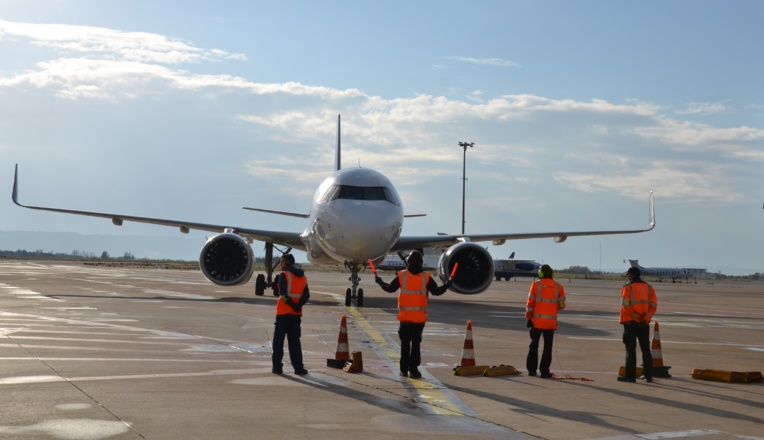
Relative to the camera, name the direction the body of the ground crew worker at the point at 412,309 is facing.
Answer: away from the camera

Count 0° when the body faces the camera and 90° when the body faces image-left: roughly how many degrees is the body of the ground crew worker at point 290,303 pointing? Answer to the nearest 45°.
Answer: approximately 135°

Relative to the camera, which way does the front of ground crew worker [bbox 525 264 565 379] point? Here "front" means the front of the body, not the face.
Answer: away from the camera

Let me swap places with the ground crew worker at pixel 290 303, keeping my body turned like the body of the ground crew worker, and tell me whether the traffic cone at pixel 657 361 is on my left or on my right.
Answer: on my right

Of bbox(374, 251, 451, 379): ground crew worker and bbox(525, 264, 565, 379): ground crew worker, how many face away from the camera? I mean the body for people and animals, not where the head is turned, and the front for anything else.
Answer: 2

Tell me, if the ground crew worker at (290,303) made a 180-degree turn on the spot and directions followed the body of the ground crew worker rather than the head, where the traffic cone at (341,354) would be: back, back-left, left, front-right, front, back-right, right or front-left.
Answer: front-left

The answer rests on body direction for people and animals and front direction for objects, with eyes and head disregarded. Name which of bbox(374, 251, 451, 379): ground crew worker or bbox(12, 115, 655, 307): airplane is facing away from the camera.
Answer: the ground crew worker

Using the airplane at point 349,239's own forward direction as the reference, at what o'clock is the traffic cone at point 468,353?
The traffic cone is roughly at 12 o'clock from the airplane.

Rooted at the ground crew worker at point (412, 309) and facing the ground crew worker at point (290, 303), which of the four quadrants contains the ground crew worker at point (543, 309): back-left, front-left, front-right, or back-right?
back-right

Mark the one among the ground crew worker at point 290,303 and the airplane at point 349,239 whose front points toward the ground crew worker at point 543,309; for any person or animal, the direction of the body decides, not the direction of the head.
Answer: the airplane

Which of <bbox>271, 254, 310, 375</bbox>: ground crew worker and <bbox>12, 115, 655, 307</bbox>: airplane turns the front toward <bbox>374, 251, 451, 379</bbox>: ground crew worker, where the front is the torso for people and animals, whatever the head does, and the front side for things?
the airplane
